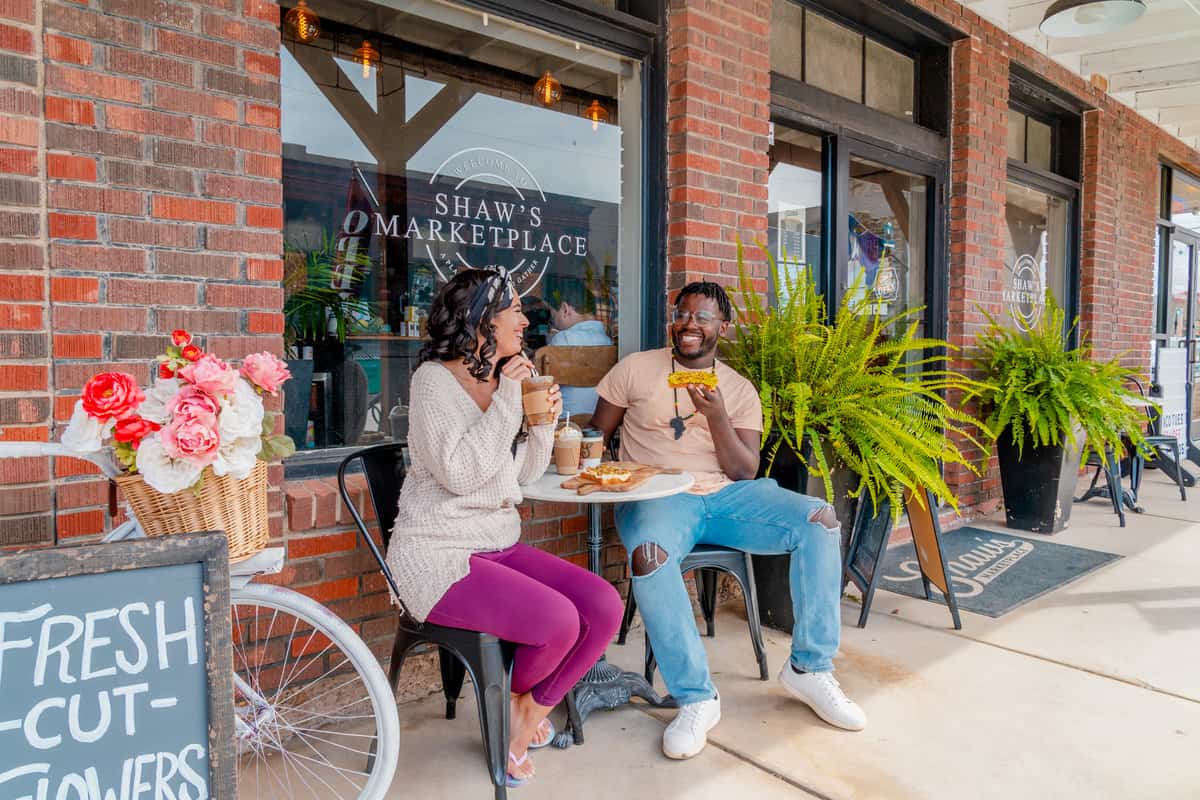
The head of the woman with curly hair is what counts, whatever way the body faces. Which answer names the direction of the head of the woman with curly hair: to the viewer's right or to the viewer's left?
to the viewer's right

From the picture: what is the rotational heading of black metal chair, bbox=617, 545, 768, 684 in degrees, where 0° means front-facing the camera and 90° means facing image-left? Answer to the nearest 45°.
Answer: approximately 0°

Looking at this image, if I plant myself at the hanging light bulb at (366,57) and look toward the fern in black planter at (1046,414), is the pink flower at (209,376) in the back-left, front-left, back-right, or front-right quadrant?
back-right

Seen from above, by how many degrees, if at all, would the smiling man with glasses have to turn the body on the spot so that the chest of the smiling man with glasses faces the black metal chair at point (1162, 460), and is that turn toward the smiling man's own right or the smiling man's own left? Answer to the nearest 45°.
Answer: approximately 135° to the smiling man's own left

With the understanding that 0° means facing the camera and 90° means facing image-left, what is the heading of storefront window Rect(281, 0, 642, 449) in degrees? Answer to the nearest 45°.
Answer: approximately 315°

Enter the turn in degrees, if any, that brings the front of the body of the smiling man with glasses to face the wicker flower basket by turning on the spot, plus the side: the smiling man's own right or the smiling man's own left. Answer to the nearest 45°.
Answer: approximately 45° to the smiling man's own right

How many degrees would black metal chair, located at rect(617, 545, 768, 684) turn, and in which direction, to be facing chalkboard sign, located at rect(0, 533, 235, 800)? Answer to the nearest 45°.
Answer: approximately 45° to its right
